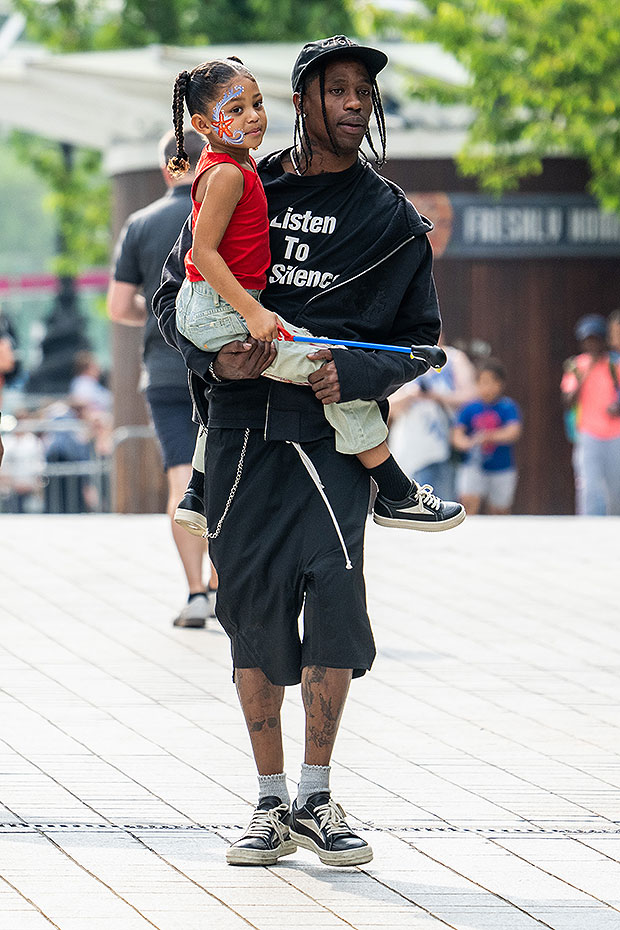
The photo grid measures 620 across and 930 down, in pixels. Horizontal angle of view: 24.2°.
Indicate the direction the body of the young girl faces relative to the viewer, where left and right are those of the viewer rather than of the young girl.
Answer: facing to the right of the viewer

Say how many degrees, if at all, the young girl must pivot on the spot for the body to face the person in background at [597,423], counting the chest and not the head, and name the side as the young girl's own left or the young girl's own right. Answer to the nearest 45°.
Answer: approximately 90° to the young girl's own left

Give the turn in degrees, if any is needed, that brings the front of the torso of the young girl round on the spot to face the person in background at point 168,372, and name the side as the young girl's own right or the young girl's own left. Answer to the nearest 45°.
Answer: approximately 90° to the young girl's own left

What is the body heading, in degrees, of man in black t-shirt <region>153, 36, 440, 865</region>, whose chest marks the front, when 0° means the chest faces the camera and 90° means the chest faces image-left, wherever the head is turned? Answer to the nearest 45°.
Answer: approximately 0°

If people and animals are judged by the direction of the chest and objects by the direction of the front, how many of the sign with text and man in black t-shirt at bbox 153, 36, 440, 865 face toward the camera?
2

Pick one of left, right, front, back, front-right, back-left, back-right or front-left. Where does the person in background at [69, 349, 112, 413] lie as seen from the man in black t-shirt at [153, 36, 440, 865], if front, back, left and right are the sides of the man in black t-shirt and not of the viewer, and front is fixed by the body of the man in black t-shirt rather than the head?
back

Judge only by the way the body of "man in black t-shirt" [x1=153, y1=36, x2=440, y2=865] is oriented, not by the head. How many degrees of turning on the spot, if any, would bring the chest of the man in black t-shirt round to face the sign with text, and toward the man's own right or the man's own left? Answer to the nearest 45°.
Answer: approximately 180°
